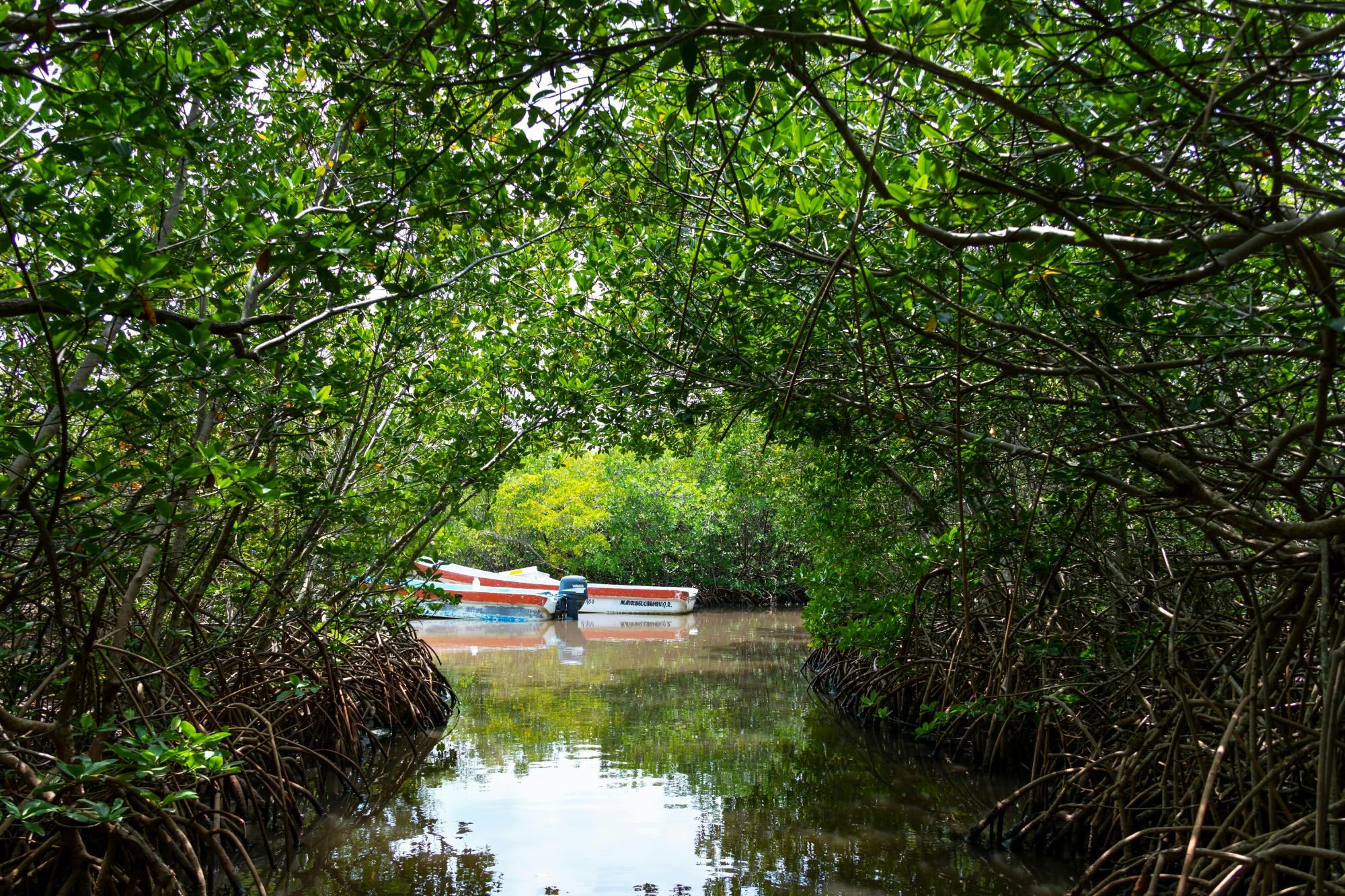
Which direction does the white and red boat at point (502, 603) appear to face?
to the viewer's left
